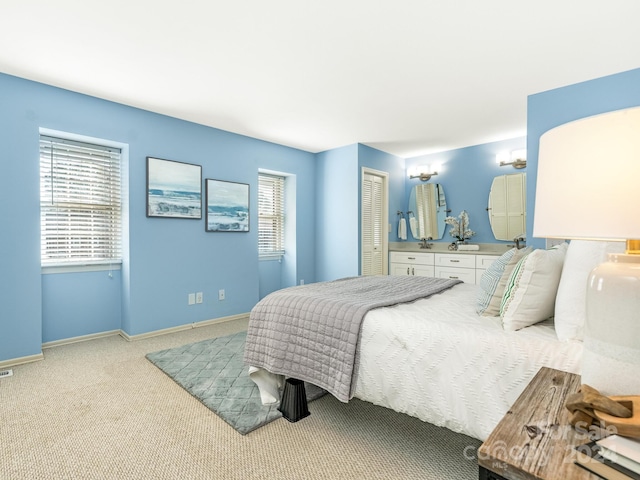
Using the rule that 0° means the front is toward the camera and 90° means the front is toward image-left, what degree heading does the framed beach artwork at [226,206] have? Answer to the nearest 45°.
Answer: approximately 315°

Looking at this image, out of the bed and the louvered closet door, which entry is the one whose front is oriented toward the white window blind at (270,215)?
the bed

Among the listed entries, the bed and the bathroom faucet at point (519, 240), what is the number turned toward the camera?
1

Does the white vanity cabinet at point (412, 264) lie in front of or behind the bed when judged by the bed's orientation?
in front

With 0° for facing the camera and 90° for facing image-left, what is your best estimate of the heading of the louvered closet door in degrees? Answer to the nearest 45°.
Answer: approximately 315°

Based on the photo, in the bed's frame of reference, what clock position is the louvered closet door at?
The louvered closet door is roughly at 1 o'clock from the bed.

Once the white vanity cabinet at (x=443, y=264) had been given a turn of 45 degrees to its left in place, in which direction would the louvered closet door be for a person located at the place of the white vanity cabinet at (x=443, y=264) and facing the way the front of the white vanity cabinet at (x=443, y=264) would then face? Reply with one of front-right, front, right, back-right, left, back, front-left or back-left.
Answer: right

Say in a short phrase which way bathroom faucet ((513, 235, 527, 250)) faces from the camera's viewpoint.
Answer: facing the viewer

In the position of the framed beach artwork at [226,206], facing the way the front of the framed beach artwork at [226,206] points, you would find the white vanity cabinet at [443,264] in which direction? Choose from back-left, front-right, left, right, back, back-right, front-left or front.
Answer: front-left

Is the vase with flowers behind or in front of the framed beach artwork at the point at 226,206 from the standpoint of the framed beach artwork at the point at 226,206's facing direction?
in front

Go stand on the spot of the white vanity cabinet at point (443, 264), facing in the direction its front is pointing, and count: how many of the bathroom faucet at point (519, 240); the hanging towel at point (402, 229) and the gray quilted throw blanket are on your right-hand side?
1

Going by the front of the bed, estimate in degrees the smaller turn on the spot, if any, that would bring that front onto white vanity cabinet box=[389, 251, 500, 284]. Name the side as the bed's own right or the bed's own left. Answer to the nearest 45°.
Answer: approximately 45° to the bed's own right

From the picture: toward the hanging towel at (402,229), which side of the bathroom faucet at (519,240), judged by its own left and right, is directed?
right

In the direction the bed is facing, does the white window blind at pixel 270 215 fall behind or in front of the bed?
in front
